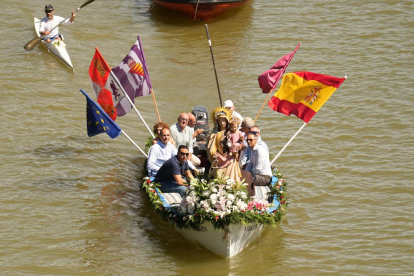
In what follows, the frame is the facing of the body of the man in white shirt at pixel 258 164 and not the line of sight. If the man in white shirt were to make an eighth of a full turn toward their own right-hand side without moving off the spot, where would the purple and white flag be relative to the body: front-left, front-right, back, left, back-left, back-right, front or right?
front-right

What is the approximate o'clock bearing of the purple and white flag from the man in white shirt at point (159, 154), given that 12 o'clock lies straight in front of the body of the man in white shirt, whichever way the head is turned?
The purple and white flag is roughly at 7 o'clock from the man in white shirt.

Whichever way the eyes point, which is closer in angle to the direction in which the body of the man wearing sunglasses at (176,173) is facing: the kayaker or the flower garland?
the flower garland

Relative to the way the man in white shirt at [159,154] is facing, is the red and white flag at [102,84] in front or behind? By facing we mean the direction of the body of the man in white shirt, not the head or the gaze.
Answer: behind

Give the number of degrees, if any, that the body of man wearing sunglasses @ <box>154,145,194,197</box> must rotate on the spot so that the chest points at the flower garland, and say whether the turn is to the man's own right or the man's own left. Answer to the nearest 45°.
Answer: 0° — they already face it
